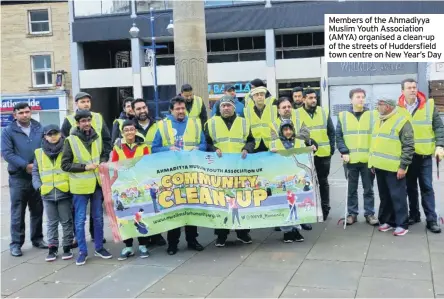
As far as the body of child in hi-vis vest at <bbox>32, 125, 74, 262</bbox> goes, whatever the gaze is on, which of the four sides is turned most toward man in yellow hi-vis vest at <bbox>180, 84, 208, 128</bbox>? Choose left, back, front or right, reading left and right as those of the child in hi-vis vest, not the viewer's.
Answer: left

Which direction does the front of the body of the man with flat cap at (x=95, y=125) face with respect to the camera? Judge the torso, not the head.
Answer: toward the camera

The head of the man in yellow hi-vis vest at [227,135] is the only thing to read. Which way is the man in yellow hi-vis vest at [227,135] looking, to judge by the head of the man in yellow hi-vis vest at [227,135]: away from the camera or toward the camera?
toward the camera

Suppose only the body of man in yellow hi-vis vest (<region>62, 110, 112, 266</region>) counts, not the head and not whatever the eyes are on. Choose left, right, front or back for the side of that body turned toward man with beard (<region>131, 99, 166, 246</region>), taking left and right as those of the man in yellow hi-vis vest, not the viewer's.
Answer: left

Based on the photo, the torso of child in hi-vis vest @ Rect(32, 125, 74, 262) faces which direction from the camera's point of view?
toward the camera

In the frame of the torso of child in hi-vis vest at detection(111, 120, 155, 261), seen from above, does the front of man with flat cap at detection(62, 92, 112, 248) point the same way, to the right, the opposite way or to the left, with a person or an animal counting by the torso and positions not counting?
the same way

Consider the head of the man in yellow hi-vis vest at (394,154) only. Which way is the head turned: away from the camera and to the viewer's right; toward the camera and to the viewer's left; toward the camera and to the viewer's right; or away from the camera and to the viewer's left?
toward the camera and to the viewer's left

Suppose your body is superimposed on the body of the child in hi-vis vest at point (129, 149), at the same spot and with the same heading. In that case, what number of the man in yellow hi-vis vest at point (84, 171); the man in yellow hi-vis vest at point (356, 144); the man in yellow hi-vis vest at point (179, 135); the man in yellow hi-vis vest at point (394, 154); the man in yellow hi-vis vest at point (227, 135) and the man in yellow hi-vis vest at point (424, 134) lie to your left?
5

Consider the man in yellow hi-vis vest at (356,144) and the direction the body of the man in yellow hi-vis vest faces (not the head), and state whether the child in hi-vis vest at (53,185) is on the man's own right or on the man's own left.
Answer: on the man's own right

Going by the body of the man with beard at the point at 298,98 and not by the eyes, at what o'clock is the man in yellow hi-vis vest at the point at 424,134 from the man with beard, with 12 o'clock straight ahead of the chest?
The man in yellow hi-vis vest is roughly at 10 o'clock from the man with beard.

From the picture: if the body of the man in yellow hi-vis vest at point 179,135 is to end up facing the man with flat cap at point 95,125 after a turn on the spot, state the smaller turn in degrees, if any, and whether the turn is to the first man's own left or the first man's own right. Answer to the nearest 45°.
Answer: approximately 90° to the first man's own right

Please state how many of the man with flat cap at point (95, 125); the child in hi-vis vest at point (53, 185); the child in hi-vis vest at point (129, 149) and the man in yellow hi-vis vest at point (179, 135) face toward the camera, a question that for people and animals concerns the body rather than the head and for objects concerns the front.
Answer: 4

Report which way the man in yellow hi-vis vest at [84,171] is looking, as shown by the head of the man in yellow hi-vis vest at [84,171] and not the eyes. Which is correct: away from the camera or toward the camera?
toward the camera

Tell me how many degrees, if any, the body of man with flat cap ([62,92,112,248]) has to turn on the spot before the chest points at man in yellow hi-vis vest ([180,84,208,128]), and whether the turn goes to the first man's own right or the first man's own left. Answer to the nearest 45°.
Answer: approximately 90° to the first man's own left

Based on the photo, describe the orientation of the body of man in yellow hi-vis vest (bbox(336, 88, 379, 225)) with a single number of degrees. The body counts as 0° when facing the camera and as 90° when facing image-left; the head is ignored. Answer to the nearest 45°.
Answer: approximately 0°

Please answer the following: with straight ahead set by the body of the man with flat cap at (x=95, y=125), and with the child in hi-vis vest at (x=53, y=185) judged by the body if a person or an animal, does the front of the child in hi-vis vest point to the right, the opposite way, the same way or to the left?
the same way

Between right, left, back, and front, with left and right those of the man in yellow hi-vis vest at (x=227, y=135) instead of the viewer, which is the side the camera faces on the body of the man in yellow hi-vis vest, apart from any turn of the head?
front

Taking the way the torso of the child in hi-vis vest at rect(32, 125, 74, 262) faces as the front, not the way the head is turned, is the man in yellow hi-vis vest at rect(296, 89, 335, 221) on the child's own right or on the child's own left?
on the child's own left

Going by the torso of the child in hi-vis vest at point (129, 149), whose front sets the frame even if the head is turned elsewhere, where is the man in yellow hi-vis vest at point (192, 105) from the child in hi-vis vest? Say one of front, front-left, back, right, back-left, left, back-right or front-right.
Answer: back-left
